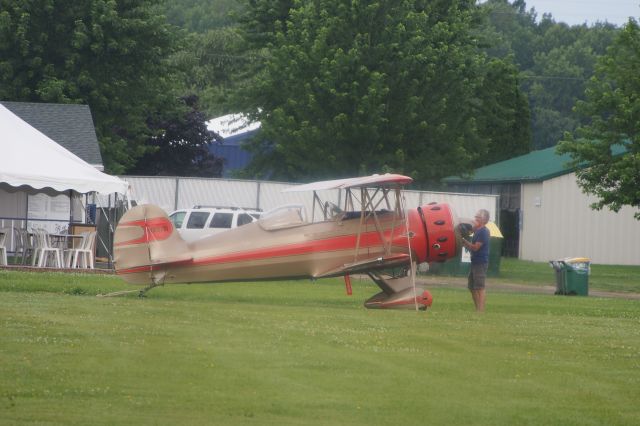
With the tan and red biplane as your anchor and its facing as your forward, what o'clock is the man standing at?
The man standing is roughly at 12 o'clock from the tan and red biplane.

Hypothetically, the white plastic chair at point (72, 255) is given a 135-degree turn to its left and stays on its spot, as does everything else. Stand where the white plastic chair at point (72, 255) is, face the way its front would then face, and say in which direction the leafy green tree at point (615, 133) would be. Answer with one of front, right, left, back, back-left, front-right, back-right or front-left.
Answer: front-left

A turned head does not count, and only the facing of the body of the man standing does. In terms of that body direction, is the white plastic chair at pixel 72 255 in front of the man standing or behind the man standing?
in front

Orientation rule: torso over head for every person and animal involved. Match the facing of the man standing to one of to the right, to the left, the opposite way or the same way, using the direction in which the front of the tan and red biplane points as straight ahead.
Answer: the opposite way

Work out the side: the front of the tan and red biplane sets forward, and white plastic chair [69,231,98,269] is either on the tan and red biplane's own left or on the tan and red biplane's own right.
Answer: on the tan and red biplane's own left

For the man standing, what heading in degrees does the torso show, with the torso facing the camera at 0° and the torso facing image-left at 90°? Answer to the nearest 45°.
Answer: approximately 90°

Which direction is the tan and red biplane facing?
to the viewer's right

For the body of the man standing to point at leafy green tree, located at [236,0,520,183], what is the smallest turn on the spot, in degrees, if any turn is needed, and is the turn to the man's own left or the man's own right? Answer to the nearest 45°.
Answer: approximately 90° to the man's own right
